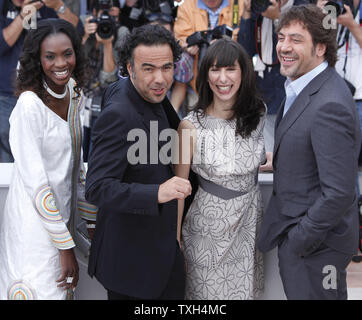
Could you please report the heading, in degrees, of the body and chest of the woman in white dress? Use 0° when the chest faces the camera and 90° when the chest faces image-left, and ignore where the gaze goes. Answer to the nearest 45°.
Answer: approximately 315°

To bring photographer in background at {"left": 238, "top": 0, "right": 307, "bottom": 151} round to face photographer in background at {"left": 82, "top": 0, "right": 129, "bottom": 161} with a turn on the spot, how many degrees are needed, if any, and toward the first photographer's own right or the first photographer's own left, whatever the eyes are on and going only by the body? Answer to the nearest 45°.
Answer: approximately 90° to the first photographer's own right

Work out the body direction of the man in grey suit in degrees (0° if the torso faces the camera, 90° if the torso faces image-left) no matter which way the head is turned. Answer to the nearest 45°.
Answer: approximately 45°

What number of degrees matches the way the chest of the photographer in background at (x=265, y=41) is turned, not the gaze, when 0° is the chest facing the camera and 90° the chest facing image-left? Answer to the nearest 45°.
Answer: approximately 0°
